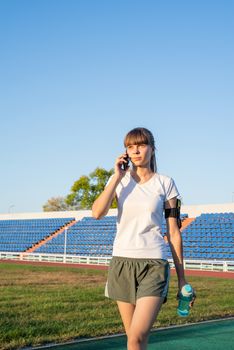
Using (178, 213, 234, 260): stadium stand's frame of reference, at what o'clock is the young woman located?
The young woman is roughly at 12 o'clock from the stadium stand.

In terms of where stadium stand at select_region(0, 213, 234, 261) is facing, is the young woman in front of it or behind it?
in front

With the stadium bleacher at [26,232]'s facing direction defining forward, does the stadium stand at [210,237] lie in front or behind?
in front

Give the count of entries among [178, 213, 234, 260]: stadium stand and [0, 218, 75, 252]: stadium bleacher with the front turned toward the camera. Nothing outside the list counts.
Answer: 2

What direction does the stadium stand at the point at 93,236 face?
toward the camera

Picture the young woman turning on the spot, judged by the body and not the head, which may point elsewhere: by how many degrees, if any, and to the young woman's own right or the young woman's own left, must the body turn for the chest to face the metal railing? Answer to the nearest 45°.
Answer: approximately 180°

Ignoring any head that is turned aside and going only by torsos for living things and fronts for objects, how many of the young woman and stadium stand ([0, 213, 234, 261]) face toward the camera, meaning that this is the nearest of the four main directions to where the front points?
2

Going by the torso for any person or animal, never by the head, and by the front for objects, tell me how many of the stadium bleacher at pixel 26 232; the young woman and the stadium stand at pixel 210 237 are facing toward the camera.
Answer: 3

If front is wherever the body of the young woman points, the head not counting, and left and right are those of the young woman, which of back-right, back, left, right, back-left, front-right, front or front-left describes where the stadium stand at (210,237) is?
back

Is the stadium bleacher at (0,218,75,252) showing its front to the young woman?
yes
